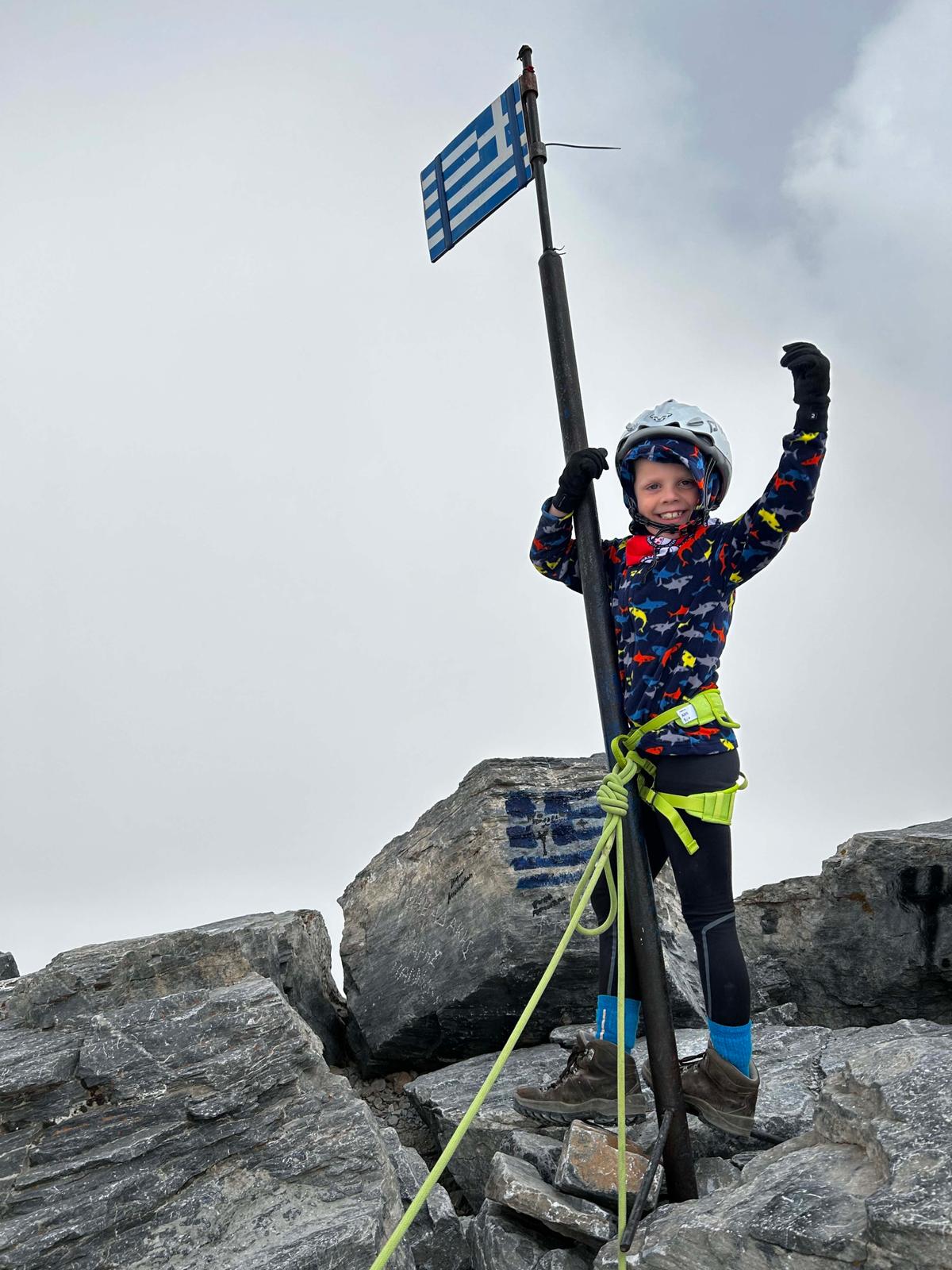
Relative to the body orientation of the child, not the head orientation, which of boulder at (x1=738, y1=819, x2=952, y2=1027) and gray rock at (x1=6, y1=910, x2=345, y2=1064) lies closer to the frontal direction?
the gray rock

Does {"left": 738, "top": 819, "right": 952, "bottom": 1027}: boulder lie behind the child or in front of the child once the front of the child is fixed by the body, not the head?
behind

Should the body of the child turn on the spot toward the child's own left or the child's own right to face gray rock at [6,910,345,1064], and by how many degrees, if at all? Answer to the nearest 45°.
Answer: approximately 45° to the child's own right

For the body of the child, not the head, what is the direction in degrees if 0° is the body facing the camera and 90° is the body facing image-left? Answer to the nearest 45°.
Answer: approximately 45°
